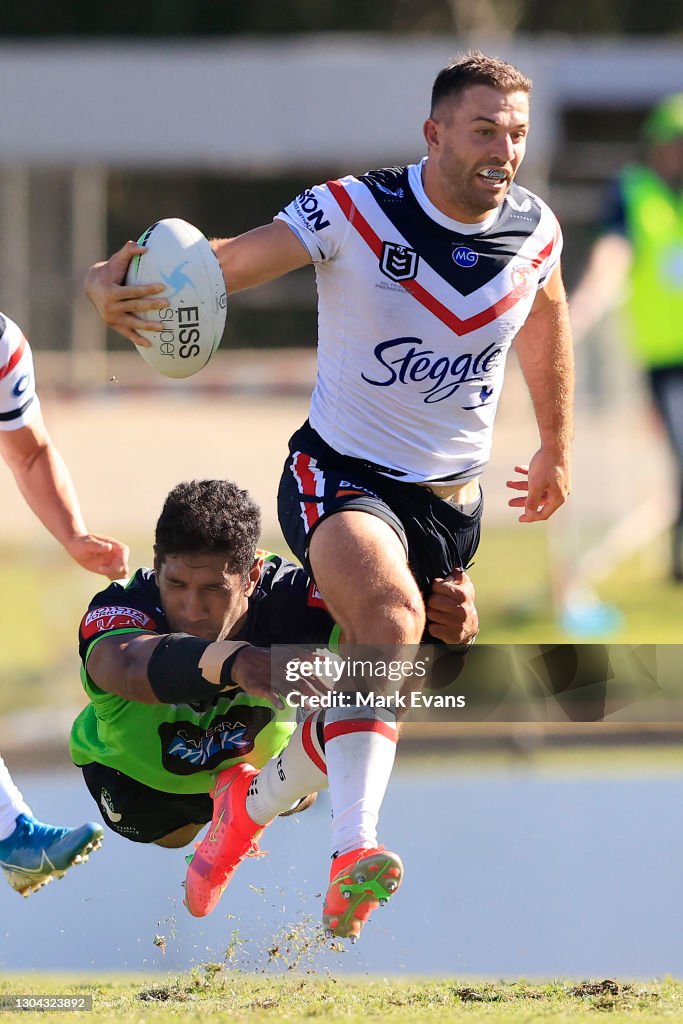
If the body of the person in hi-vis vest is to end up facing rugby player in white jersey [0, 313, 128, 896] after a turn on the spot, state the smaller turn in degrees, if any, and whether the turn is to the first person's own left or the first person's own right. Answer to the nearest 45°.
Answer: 0° — they already face them

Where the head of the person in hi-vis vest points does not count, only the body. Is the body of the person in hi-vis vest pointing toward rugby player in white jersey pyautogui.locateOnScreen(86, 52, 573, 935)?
yes

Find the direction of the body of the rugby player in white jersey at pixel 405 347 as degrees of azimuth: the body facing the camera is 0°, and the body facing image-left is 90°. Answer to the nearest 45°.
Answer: approximately 315°
